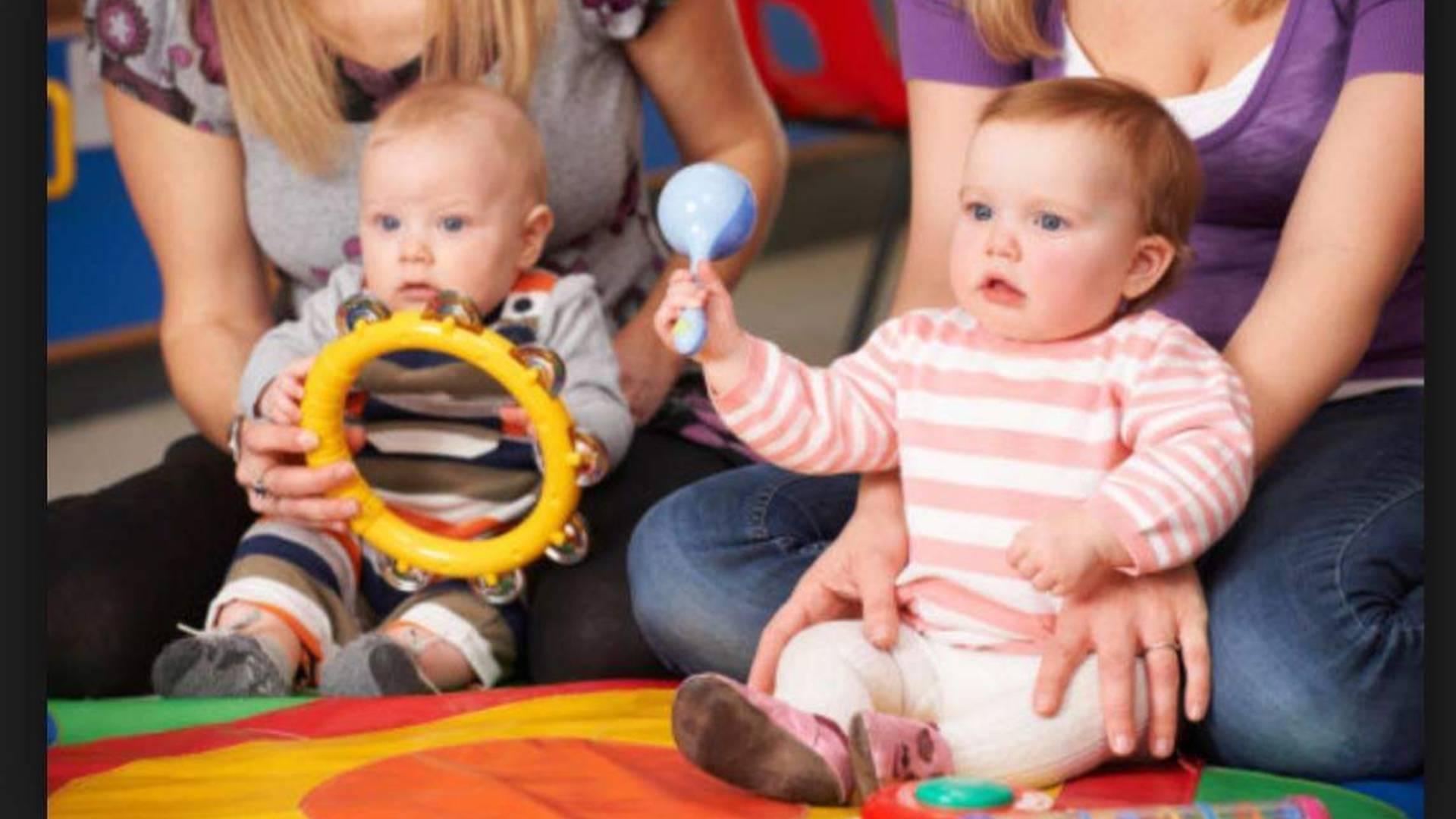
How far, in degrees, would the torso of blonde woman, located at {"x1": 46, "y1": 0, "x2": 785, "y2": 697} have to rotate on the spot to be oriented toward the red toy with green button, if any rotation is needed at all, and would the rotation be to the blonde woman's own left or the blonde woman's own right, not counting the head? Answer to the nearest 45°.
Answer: approximately 45° to the blonde woman's own left

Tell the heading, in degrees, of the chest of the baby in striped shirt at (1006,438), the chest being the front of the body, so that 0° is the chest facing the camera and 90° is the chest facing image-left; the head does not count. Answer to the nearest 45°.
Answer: approximately 45°

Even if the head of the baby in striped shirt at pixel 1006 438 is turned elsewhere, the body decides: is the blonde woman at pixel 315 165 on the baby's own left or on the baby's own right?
on the baby's own right

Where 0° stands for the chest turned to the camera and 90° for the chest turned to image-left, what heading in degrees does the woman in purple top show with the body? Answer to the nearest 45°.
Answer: approximately 45°

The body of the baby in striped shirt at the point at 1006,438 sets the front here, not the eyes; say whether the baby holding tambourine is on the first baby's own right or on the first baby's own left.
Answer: on the first baby's own right

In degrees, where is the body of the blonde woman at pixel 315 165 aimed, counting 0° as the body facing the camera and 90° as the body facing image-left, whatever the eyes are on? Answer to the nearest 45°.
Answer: approximately 0°
